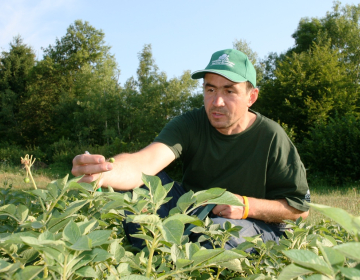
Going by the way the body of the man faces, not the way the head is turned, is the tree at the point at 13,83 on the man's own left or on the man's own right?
on the man's own right

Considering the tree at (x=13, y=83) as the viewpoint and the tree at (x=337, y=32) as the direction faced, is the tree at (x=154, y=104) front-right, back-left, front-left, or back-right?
front-left

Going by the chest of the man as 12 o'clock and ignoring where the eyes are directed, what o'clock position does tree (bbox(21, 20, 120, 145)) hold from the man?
The tree is roughly at 4 o'clock from the man.

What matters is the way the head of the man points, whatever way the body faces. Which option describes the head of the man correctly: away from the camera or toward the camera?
toward the camera

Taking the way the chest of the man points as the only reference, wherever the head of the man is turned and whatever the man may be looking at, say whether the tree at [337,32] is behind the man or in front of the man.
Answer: behind

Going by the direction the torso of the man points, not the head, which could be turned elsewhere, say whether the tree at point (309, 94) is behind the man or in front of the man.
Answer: behind

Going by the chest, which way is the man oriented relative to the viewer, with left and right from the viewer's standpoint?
facing the viewer and to the left of the viewer

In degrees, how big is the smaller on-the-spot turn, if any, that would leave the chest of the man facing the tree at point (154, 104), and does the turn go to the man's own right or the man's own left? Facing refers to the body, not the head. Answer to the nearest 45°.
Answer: approximately 135° to the man's own right
